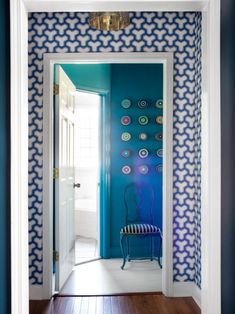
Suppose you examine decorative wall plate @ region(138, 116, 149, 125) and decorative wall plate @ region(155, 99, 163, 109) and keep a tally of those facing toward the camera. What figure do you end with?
2

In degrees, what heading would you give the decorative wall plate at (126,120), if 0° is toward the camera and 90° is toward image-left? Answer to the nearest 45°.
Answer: approximately 0°

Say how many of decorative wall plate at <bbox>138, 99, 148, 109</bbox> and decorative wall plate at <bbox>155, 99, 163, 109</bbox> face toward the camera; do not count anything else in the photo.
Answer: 2
